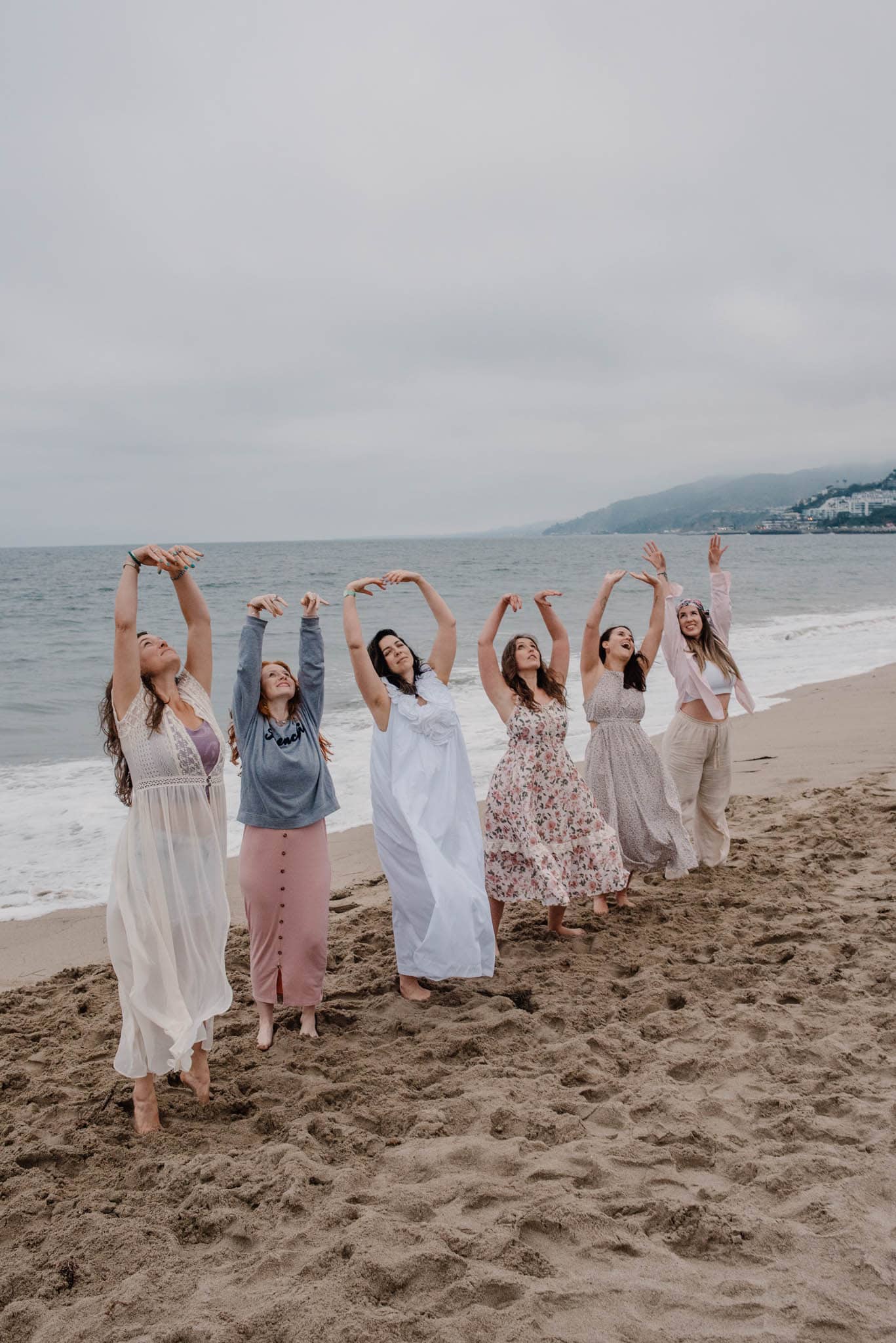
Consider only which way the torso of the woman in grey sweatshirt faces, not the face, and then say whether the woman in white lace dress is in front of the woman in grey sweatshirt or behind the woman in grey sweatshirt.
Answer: in front

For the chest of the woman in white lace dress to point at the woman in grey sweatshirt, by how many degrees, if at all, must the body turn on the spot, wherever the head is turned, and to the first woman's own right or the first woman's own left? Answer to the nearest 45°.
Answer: approximately 90° to the first woman's own left

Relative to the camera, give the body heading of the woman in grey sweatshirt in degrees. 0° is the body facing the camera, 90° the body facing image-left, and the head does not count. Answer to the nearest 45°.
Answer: approximately 0°

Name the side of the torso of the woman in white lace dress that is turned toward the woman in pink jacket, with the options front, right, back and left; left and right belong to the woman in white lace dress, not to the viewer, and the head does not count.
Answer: left

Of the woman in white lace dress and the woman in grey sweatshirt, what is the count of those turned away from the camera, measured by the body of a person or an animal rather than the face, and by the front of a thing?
0

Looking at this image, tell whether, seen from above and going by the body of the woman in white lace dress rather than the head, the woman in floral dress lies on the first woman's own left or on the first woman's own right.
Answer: on the first woman's own left
